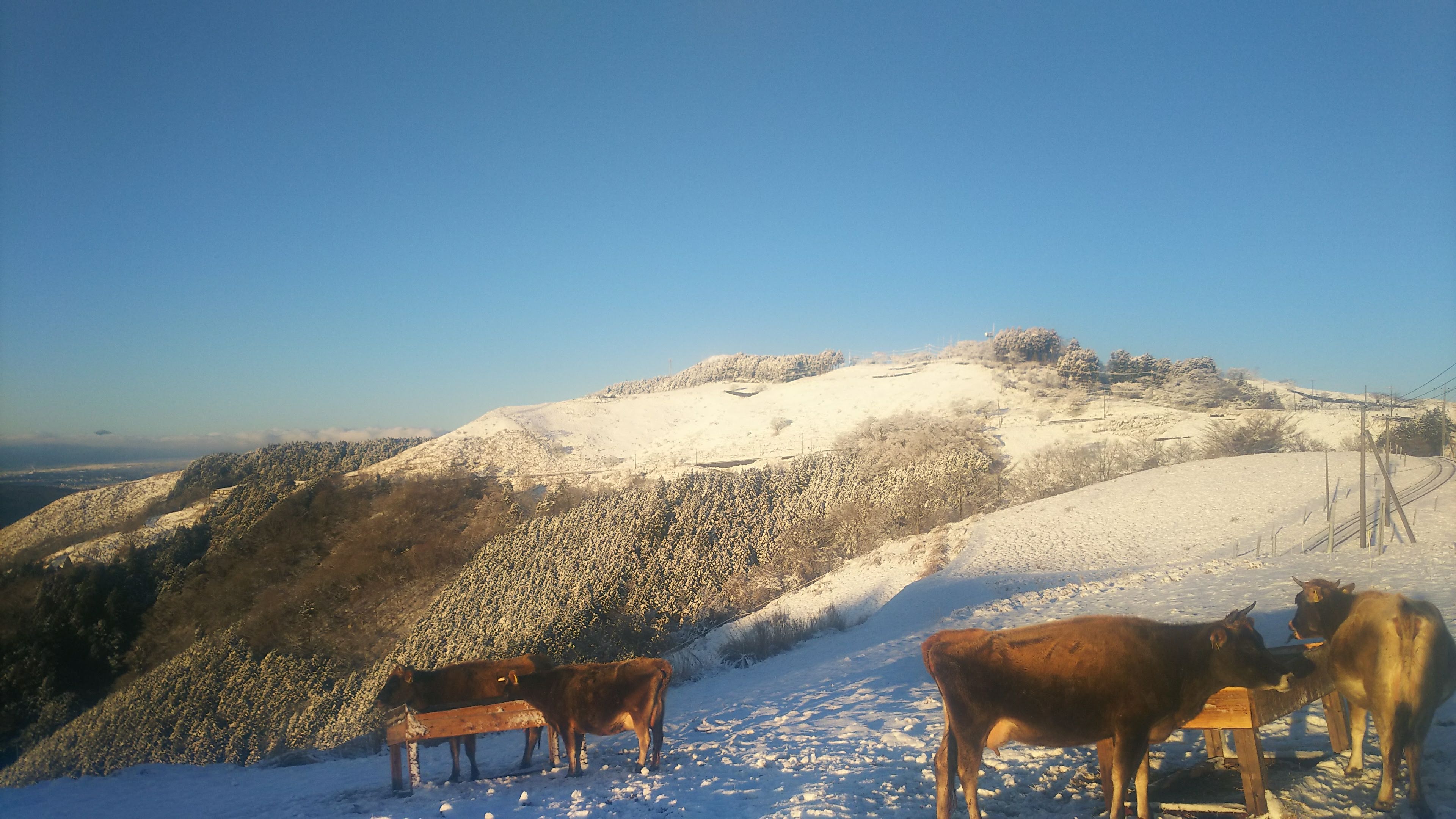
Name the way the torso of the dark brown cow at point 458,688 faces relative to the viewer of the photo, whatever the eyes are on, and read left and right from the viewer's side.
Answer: facing to the left of the viewer

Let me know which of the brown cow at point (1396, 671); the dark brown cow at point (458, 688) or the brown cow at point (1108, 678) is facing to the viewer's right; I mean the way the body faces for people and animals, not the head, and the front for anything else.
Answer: the brown cow at point (1108, 678)

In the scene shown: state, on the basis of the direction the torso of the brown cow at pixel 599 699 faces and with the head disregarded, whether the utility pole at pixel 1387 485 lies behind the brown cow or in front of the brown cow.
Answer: behind

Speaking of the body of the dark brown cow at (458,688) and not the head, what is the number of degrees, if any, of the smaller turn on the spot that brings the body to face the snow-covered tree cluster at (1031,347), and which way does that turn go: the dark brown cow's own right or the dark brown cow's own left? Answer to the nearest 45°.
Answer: approximately 135° to the dark brown cow's own right

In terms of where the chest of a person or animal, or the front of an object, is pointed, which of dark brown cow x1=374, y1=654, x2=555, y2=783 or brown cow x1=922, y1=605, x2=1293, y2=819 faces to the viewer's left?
the dark brown cow

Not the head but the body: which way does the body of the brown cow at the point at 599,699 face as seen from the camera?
to the viewer's left

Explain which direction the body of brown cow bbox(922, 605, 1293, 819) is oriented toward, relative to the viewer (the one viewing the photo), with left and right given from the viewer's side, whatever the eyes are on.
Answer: facing to the right of the viewer

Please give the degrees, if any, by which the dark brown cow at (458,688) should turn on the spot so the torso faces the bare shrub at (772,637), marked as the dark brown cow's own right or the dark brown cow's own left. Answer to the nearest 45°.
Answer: approximately 135° to the dark brown cow's own right

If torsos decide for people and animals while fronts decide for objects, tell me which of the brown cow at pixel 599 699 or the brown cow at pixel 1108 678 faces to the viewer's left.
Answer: the brown cow at pixel 599 699

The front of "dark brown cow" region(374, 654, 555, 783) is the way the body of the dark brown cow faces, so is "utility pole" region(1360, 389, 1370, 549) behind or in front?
behind

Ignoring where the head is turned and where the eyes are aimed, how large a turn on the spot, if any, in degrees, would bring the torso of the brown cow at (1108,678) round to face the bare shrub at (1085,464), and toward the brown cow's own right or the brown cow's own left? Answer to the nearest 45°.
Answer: approximately 90° to the brown cow's own left

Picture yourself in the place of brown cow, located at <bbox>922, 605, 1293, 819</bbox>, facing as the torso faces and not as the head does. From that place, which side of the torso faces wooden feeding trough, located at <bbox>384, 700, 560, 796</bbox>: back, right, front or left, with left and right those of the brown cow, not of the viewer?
back

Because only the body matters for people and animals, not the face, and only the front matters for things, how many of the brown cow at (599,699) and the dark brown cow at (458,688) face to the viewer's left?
2

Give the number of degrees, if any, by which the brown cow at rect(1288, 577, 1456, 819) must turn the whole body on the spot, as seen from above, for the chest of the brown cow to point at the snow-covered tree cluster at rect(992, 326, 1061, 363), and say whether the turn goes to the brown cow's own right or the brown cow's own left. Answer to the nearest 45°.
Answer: approximately 45° to the brown cow's own right

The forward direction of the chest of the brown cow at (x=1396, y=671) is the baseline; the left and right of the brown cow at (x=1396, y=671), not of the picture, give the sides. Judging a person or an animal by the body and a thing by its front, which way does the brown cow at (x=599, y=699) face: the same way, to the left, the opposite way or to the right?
to the left

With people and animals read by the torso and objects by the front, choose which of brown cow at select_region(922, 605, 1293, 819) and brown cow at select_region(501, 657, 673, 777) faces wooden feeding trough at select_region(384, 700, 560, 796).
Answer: brown cow at select_region(501, 657, 673, 777)

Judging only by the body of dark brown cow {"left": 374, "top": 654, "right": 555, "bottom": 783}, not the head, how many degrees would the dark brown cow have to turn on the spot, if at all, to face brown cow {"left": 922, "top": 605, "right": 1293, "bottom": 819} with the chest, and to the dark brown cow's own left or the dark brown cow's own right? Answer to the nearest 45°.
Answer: approximately 135° to the dark brown cow's own left
